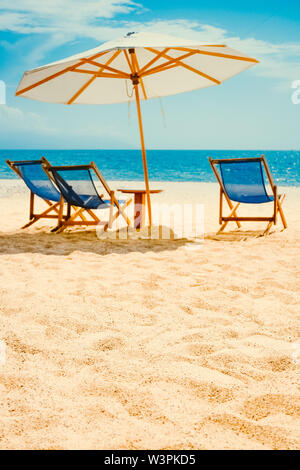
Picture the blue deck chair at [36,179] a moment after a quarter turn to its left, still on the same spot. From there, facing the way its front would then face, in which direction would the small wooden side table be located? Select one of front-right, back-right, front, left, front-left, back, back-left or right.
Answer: back-right

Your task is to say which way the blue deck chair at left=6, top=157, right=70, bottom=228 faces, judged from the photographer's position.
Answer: facing away from the viewer and to the right of the viewer

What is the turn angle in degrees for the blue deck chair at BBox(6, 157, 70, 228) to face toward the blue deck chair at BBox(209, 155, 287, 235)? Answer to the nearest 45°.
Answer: approximately 45° to its right
